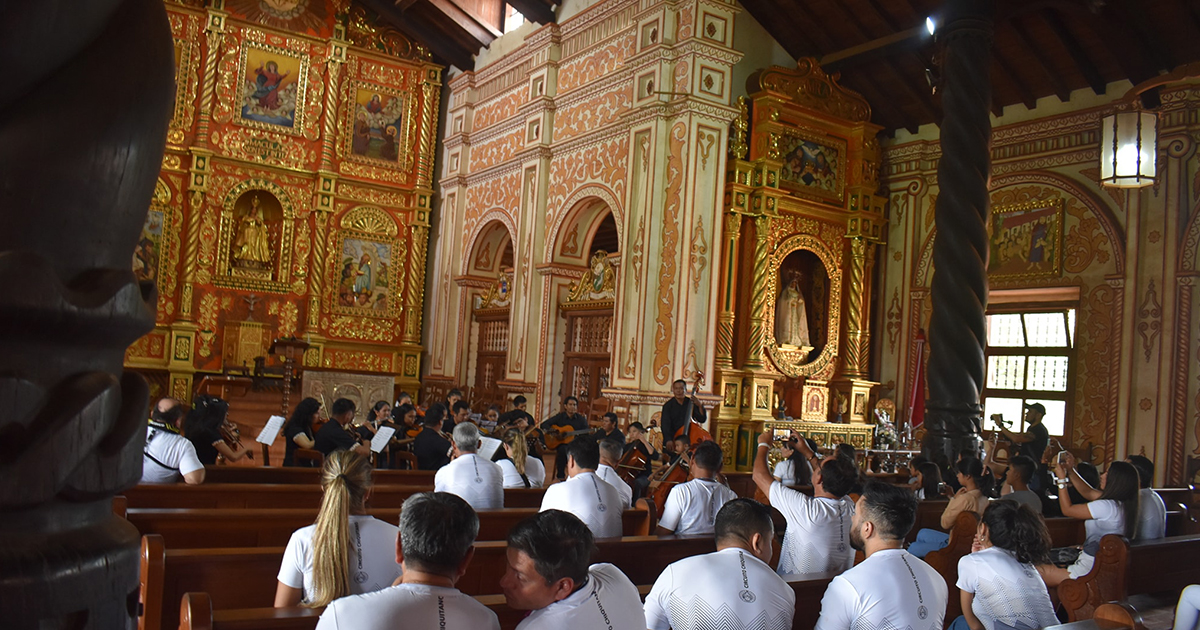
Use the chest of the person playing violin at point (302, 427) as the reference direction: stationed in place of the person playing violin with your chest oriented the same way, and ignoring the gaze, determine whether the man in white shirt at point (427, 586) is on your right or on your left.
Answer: on your right

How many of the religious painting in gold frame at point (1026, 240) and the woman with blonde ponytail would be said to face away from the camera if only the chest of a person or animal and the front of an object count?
1

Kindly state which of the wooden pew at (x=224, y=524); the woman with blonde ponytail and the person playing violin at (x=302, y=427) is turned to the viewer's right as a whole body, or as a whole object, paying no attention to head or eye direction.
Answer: the person playing violin

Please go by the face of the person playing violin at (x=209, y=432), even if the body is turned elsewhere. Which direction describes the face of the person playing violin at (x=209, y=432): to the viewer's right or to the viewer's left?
to the viewer's right

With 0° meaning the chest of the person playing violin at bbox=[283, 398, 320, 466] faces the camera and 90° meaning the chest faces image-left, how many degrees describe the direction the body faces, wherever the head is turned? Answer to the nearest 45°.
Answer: approximately 270°

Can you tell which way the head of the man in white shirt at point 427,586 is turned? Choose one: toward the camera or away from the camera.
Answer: away from the camera

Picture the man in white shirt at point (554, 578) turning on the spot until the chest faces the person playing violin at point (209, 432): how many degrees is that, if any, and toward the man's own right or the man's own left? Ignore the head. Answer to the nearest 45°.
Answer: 0° — they already face them

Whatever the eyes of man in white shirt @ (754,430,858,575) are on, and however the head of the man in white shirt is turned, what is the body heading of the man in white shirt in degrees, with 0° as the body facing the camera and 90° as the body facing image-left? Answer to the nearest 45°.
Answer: approximately 135°

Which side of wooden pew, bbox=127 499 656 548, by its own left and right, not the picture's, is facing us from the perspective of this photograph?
back

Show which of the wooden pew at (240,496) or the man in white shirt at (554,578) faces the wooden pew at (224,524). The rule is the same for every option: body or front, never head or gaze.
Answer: the man in white shirt

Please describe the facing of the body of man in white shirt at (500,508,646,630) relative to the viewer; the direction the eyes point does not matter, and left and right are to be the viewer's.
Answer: facing away from the viewer and to the left of the viewer

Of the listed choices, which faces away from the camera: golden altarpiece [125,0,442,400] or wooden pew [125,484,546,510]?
the wooden pew

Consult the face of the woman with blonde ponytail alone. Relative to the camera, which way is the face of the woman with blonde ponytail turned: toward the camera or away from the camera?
away from the camera

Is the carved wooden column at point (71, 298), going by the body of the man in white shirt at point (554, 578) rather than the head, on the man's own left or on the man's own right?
on the man's own left

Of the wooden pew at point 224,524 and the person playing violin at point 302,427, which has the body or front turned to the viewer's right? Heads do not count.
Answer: the person playing violin
